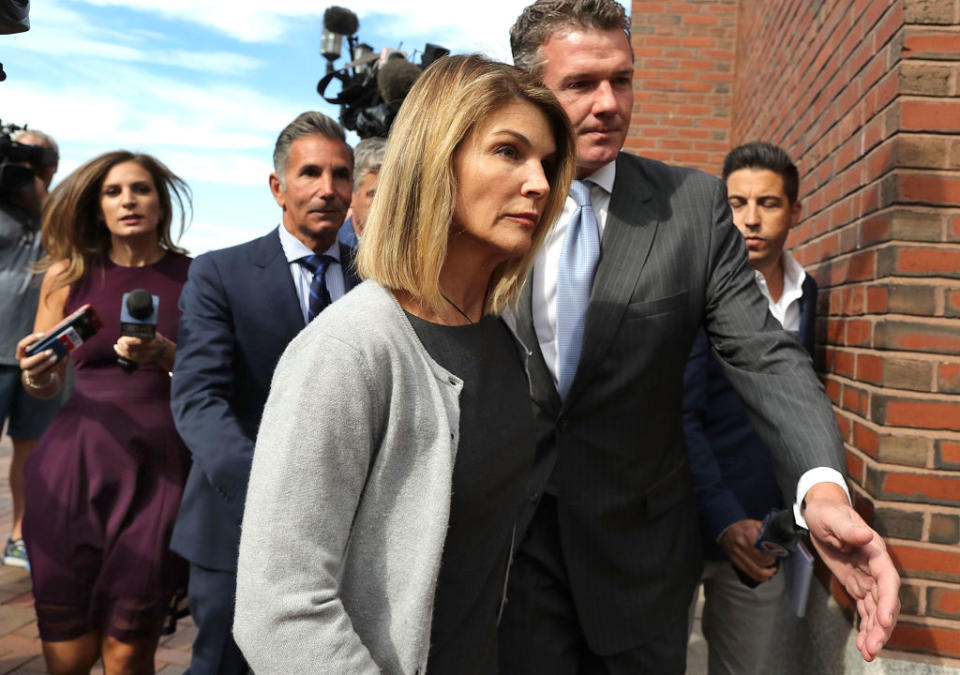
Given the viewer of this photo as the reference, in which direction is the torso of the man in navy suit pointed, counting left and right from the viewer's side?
facing the viewer and to the right of the viewer

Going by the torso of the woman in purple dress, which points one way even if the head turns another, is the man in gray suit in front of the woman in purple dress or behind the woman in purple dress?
in front

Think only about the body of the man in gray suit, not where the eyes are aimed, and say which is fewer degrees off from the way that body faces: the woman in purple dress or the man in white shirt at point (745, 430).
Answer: the woman in purple dress

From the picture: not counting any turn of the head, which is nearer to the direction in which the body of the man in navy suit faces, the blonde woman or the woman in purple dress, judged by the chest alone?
the blonde woman

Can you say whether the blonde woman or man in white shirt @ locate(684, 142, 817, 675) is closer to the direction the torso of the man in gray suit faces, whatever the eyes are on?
the blonde woman

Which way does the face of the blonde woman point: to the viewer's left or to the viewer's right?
to the viewer's right

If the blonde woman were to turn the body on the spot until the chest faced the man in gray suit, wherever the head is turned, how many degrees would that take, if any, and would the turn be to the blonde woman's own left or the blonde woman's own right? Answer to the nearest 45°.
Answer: approximately 90° to the blonde woman's own left

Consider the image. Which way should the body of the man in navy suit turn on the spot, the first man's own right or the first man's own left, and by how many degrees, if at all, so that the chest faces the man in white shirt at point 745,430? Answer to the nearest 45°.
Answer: approximately 45° to the first man's own left

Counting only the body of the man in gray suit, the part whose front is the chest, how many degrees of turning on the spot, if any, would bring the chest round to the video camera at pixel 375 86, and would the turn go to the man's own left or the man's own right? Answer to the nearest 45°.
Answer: approximately 90° to the man's own right

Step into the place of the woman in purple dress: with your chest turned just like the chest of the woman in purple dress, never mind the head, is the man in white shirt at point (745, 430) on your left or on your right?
on your left
